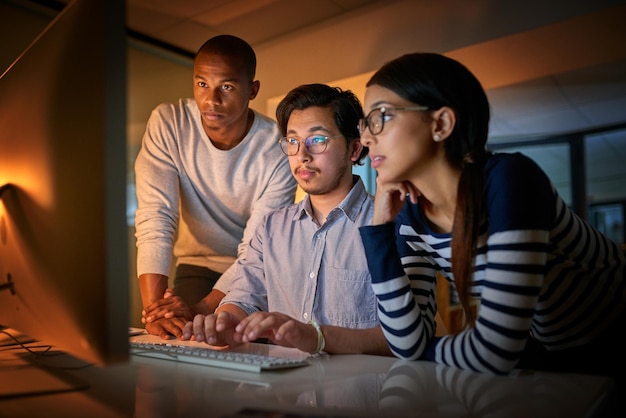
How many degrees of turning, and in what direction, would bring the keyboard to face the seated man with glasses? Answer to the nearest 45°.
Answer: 0° — it already faces them

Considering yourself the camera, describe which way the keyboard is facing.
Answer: facing away from the viewer and to the right of the viewer

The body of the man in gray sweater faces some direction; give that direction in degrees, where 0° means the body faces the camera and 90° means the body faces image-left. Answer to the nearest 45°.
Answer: approximately 45°

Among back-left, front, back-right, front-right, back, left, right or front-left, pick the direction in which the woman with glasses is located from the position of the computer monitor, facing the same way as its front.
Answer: front-right

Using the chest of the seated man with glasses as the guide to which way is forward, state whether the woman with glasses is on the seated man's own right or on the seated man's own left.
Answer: on the seated man's own left

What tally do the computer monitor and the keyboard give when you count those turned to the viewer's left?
0

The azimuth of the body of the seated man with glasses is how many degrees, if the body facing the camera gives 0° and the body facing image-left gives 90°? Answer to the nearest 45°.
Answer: approximately 45°

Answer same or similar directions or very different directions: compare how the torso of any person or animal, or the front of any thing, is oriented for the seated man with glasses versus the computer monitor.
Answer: very different directions

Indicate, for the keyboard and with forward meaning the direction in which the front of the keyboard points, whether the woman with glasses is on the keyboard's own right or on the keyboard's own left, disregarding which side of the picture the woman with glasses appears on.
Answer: on the keyboard's own right

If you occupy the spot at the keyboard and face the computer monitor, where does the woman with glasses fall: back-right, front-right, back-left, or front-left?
back-left

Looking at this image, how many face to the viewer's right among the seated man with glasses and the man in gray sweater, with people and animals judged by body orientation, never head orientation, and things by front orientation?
0

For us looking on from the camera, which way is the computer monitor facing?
facing away from the viewer and to the right of the viewer

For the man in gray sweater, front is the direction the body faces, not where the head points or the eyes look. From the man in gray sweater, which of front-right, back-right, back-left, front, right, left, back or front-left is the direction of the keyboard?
front-left
